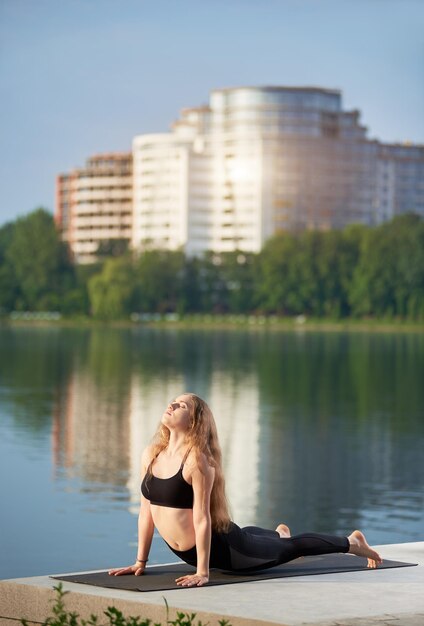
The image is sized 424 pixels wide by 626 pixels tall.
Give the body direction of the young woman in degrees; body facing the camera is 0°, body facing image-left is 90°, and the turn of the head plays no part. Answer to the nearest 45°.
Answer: approximately 45°
